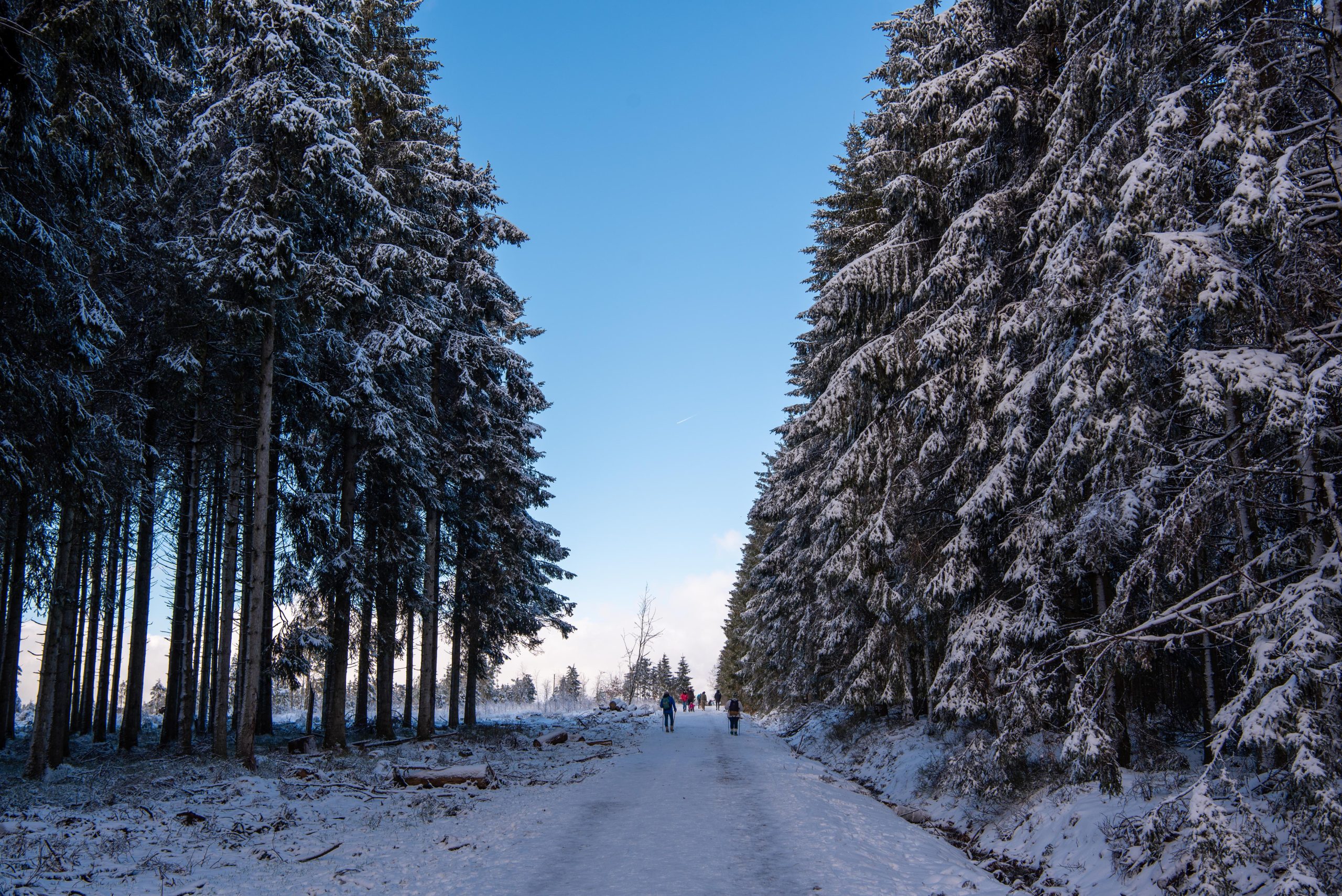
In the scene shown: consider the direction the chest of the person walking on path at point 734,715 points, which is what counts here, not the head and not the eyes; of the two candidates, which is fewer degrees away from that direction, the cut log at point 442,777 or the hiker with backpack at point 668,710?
the hiker with backpack

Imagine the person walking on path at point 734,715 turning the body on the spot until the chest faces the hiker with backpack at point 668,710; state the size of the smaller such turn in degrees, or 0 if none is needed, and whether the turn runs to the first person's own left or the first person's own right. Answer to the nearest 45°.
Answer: approximately 45° to the first person's own left

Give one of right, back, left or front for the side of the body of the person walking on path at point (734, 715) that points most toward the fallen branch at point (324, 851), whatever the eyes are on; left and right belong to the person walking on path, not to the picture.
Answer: back

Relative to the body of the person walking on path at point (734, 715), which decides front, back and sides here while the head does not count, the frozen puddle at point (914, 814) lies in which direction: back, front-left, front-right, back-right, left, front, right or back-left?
back

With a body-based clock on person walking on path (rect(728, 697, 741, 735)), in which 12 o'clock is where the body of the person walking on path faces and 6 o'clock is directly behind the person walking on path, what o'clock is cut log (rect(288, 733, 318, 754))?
The cut log is roughly at 7 o'clock from the person walking on path.

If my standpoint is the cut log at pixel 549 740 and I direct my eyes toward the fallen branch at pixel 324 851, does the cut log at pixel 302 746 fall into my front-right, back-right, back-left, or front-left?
front-right

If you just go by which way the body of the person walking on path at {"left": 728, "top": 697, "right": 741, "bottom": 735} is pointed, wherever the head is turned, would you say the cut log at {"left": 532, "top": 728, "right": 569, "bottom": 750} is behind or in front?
behind

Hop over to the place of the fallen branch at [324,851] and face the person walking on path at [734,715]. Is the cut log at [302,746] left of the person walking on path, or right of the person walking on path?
left

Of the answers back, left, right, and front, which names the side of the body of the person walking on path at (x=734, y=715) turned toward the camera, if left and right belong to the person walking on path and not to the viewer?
back

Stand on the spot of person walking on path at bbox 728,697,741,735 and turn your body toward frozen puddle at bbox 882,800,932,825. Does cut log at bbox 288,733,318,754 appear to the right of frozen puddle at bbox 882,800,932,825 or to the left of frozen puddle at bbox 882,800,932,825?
right

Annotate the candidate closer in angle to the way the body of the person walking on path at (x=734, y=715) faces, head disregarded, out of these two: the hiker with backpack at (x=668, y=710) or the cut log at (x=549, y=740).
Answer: the hiker with backpack
